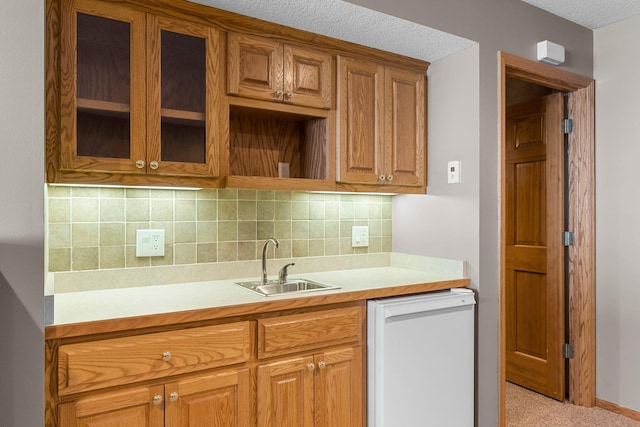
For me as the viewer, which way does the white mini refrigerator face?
facing the viewer and to the right of the viewer

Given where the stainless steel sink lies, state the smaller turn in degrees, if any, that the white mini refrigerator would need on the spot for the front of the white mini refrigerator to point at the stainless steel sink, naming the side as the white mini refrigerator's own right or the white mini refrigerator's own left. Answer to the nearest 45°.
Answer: approximately 135° to the white mini refrigerator's own right

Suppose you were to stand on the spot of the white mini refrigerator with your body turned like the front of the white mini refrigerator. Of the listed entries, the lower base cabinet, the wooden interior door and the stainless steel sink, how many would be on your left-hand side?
1

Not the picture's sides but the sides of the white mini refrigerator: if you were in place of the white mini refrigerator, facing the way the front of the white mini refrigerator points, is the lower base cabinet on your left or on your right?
on your right

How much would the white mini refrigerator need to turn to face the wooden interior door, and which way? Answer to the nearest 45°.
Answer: approximately 90° to its left
